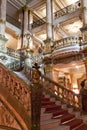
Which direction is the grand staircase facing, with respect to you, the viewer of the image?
facing the viewer and to the right of the viewer
